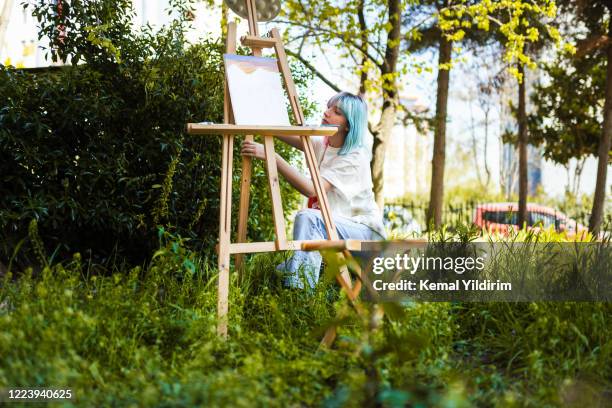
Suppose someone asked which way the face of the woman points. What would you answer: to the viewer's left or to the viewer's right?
to the viewer's left

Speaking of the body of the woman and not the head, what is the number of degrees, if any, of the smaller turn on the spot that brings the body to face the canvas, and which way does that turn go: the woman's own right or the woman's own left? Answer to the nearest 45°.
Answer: approximately 45° to the woman's own left

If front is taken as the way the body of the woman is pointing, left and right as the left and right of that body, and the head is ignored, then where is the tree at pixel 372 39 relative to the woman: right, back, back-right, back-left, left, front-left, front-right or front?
right

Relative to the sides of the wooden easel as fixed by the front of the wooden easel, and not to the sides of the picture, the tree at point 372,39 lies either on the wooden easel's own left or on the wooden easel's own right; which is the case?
on the wooden easel's own left

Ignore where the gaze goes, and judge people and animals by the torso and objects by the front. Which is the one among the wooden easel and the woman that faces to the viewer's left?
the woman

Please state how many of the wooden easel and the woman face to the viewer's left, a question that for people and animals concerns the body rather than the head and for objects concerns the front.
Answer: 1

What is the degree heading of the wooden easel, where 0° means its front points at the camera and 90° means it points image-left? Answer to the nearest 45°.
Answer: approximately 315°

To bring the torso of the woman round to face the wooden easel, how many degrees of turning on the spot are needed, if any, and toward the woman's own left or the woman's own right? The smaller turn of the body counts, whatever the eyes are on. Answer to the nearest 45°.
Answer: approximately 45° to the woman's own left

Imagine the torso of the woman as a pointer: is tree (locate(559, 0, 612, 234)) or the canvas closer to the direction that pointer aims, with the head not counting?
the canvas

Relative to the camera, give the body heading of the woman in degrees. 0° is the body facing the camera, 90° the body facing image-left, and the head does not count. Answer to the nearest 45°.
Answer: approximately 90°
